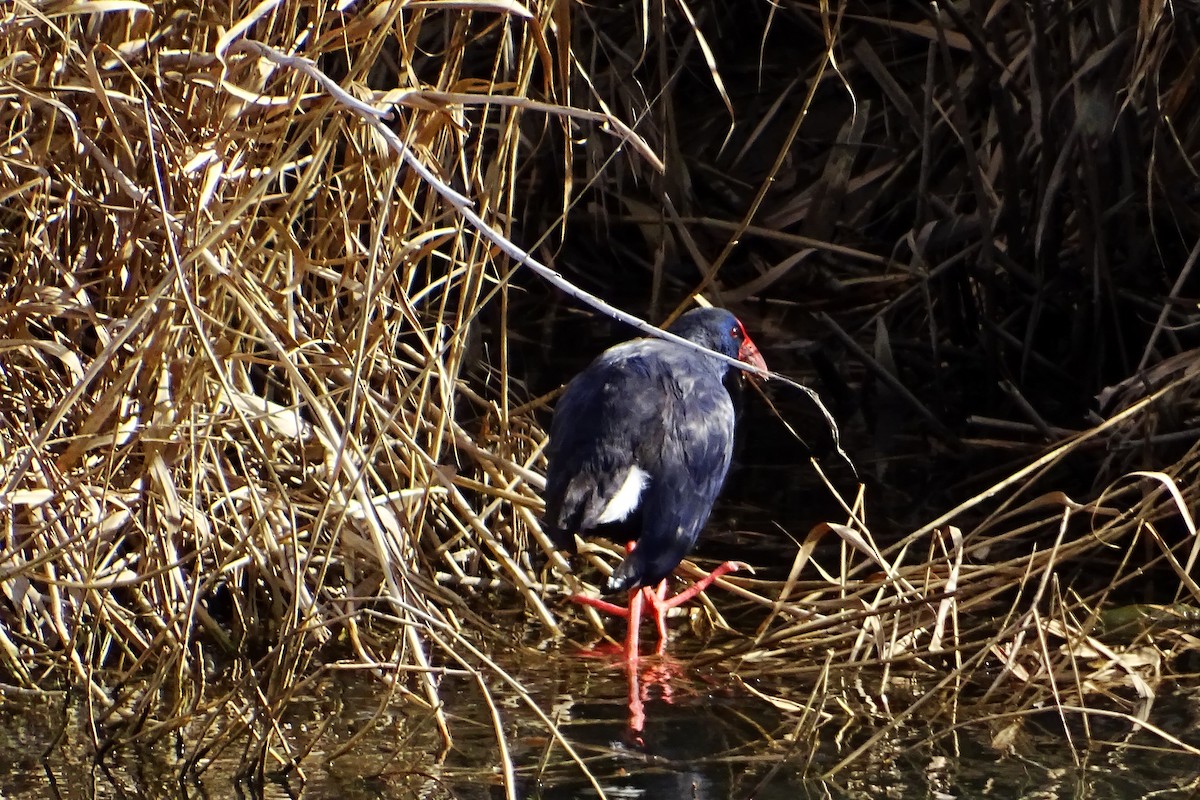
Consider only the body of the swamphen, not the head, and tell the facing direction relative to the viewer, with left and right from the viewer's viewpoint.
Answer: facing away from the viewer and to the right of the viewer
